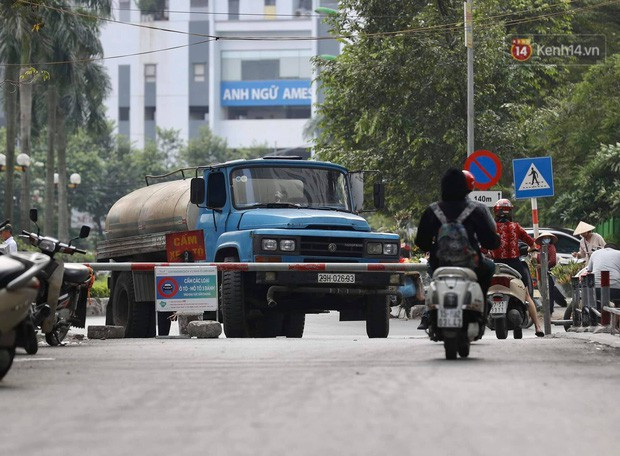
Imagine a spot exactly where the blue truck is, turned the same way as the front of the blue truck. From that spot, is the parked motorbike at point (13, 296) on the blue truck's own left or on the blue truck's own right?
on the blue truck's own right

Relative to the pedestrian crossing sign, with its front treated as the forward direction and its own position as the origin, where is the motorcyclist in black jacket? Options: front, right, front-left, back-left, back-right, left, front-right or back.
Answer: front

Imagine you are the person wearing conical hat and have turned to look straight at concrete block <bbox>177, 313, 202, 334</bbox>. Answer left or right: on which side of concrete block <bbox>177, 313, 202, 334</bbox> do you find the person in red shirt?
left

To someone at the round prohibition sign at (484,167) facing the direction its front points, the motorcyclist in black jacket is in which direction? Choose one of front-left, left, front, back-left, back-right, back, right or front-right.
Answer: front

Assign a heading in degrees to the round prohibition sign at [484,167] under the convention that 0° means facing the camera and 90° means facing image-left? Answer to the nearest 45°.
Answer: approximately 0°

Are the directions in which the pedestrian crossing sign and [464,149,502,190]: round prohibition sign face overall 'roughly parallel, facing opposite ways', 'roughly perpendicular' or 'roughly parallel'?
roughly parallel

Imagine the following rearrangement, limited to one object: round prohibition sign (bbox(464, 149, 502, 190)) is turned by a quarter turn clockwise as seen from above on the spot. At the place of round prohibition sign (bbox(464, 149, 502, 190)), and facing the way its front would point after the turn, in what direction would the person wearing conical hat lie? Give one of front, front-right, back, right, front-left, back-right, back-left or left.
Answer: back

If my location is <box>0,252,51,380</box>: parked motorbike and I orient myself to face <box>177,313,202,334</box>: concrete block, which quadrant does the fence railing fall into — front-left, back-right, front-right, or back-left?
front-right

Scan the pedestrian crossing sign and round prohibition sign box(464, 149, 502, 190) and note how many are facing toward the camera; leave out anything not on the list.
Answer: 2

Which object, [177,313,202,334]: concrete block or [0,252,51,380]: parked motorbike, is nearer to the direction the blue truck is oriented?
the parked motorbike

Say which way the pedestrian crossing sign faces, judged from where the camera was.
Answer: facing the viewer
